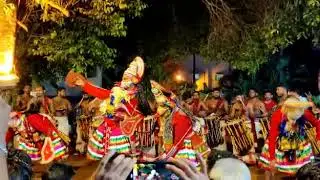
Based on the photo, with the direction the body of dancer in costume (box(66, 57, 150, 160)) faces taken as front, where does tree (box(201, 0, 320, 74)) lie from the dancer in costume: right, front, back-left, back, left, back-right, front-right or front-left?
back

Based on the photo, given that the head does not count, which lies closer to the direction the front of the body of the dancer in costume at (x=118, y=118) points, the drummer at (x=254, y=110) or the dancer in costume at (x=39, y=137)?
the dancer in costume

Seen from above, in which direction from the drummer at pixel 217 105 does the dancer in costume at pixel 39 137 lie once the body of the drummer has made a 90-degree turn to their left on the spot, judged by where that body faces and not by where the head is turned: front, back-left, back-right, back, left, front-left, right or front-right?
back-right

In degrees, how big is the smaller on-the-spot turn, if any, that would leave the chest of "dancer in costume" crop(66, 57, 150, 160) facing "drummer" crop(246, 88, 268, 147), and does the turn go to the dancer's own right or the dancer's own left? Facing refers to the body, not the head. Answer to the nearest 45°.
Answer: approximately 180°

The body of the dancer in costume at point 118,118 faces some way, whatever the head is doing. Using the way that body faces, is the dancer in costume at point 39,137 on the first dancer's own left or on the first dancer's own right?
on the first dancer's own right
